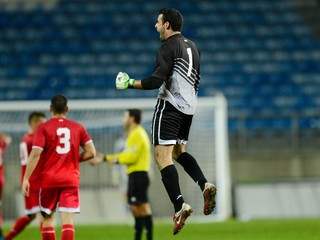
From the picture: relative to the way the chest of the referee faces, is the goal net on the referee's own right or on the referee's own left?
on the referee's own right

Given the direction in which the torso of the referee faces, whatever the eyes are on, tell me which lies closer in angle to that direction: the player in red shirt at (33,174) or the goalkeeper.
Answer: the player in red shirt

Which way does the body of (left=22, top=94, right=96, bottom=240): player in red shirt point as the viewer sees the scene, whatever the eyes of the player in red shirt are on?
away from the camera

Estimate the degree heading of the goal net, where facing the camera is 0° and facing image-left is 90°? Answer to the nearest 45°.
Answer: approximately 0°

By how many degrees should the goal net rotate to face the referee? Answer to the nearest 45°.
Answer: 0° — it already faces them

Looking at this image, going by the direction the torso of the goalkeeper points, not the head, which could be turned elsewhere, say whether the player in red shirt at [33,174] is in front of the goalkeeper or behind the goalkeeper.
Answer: in front

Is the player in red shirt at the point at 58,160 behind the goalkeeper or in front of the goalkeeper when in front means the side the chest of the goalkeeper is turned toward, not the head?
in front

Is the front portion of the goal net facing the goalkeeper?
yes

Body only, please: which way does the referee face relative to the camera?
to the viewer's left

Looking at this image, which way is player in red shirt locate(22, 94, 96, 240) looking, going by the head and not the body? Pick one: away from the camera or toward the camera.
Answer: away from the camera

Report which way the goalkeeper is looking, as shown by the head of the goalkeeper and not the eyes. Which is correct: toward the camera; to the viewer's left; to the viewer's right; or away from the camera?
to the viewer's left

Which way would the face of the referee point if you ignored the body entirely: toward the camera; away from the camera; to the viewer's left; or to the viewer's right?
to the viewer's left

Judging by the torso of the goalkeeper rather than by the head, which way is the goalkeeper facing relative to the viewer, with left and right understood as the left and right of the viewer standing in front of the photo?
facing away from the viewer and to the left of the viewer
